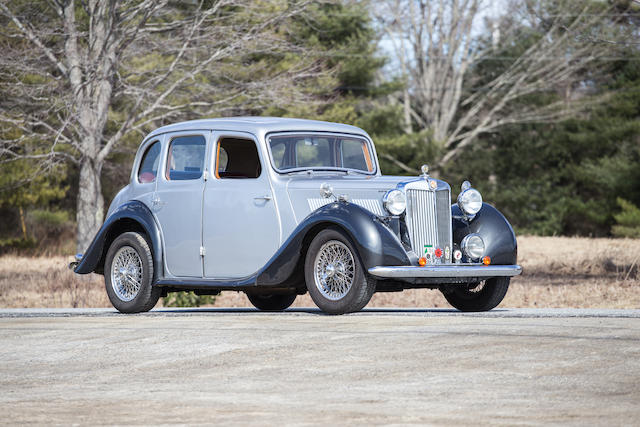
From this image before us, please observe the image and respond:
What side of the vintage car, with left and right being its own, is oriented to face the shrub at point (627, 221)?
left

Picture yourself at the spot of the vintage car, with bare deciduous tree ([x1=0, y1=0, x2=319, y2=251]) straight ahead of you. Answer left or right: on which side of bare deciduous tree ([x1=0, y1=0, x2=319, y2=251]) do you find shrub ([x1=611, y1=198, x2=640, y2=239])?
right

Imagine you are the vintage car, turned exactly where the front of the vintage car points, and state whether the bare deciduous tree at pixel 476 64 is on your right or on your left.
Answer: on your left

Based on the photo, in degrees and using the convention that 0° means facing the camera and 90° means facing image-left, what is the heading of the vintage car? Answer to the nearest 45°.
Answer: approximately 315°

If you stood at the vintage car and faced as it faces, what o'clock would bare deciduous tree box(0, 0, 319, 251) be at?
The bare deciduous tree is roughly at 7 o'clock from the vintage car.

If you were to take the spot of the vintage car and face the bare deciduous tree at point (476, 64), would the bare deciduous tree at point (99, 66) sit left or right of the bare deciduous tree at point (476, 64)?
left
